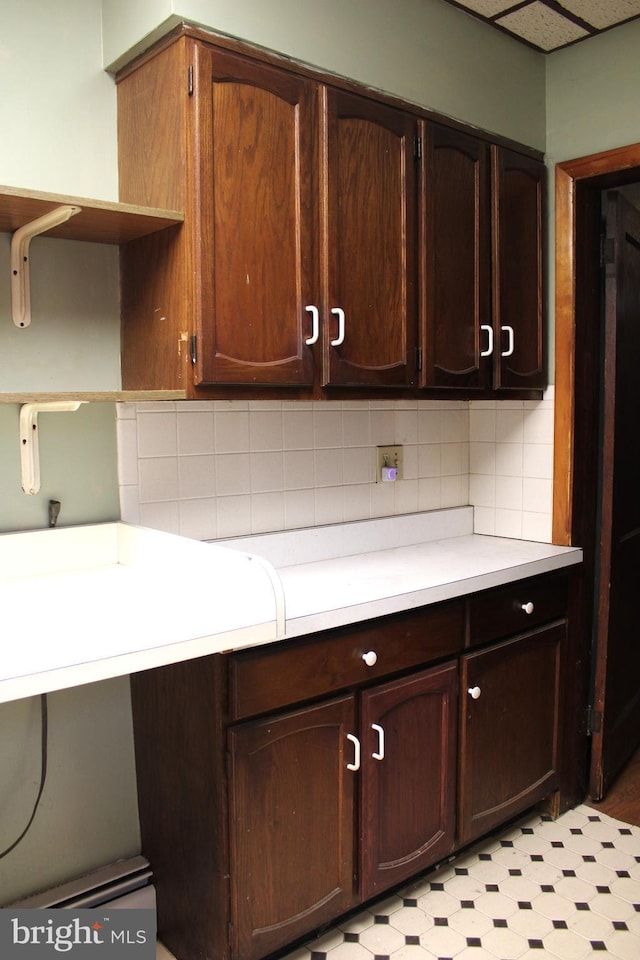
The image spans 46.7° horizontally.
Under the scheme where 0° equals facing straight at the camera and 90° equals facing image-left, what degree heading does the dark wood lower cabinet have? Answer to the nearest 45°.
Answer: approximately 315°

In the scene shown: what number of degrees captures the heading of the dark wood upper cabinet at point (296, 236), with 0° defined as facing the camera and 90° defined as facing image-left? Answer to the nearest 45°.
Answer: approximately 315°

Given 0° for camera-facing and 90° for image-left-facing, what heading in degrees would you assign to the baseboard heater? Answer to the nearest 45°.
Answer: approximately 315°
